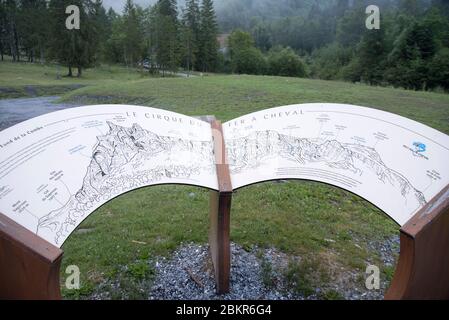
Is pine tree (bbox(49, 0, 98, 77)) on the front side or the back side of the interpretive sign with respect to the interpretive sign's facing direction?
on the back side

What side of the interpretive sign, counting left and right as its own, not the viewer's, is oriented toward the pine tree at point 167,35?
back

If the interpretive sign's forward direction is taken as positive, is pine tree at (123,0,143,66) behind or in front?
behind

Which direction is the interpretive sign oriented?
toward the camera

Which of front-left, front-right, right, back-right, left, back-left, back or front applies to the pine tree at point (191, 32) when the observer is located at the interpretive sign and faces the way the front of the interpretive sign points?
back

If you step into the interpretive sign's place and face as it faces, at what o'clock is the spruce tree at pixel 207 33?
The spruce tree is roughly at 6 o'clock from the interpretive sign.

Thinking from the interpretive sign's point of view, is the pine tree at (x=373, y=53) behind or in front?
behind
